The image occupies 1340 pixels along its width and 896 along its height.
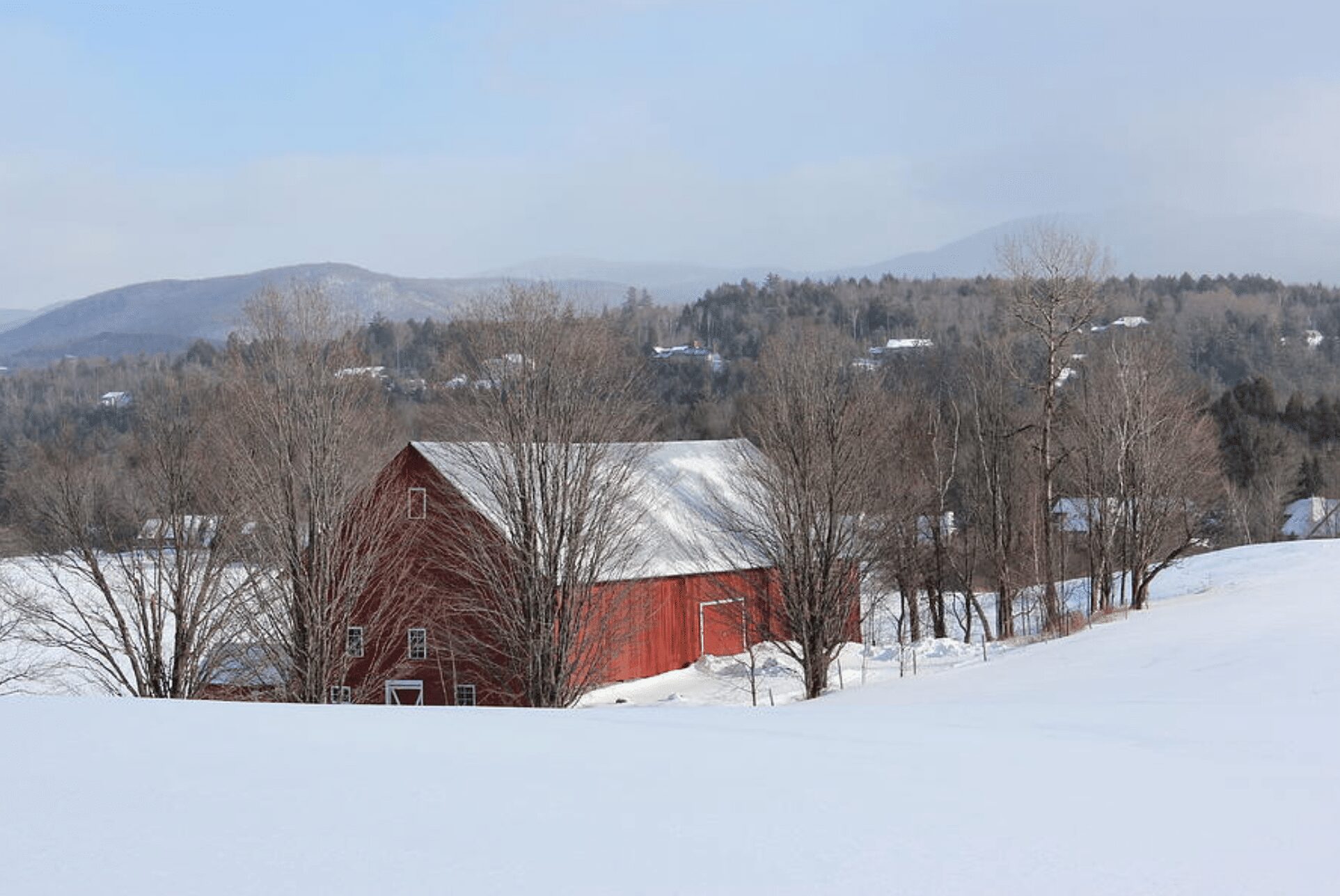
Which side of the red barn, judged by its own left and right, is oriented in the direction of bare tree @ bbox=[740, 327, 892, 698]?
left

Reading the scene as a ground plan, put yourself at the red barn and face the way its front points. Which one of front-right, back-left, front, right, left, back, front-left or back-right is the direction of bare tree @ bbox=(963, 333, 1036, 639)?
back

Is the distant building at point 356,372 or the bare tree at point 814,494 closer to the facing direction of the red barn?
the bare tree

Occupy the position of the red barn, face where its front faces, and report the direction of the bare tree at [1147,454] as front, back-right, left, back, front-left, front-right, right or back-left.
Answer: back-left

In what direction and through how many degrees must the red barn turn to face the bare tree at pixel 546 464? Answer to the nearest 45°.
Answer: approximately 45° to its left

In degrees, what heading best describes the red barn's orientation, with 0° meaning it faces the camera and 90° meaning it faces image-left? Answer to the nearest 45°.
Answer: approximately 45°

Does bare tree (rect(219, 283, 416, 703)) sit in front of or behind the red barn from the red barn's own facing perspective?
in front
